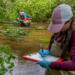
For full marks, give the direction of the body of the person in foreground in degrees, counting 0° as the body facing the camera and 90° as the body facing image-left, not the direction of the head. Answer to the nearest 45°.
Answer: approximately 45°
